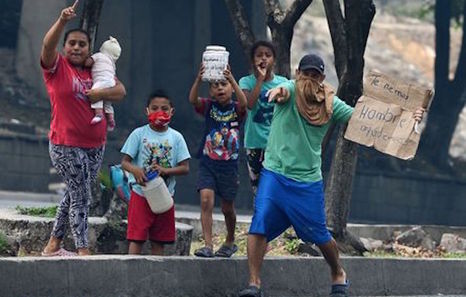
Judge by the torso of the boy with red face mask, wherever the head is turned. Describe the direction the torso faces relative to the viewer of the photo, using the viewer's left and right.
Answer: facing the viewer

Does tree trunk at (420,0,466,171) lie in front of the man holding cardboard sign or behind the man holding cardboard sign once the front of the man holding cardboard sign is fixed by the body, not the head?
behind

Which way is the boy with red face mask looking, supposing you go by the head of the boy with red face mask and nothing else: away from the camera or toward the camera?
toward the camera

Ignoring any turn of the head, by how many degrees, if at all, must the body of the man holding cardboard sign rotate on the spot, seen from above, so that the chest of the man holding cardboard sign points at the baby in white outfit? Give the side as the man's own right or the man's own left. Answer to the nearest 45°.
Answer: approximately 90° to the man's own right

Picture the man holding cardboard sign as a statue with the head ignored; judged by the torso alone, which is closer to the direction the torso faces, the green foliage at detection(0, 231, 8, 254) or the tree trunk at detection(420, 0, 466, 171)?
the green foliage

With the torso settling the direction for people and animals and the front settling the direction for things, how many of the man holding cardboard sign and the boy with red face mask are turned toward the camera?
2

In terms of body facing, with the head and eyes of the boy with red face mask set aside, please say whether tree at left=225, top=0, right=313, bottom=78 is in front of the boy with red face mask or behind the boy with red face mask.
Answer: behind

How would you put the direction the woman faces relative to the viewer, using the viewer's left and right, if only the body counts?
facing the viewer and to the right of the viewer

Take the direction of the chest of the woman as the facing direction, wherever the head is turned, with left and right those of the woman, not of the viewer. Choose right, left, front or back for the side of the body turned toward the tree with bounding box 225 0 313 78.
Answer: left

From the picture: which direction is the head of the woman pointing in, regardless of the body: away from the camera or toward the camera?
toward the camera

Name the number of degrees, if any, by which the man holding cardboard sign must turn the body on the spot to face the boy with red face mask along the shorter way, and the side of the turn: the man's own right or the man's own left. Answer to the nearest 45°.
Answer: approximately 90° to the man's own right

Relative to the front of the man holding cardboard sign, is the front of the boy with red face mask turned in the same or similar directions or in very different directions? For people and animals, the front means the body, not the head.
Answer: same or similar directions

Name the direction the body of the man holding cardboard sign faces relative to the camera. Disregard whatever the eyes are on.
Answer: toward the camera
